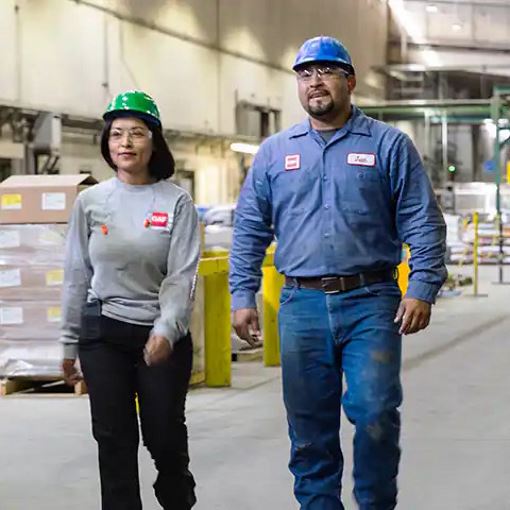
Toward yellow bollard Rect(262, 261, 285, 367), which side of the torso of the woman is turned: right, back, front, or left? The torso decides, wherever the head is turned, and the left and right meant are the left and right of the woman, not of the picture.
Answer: back

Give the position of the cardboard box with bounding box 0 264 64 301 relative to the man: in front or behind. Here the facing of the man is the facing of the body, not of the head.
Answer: behind

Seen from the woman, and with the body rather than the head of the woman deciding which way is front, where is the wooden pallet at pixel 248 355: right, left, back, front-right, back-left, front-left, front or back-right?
back

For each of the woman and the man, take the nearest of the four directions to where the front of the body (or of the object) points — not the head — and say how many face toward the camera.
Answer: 2

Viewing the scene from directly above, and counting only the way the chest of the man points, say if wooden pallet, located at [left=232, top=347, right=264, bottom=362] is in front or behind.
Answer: behind

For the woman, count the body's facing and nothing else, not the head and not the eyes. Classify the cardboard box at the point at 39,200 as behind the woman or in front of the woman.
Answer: behind

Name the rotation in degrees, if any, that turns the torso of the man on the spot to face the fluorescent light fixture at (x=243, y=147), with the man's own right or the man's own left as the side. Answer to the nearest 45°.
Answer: approximately 180°

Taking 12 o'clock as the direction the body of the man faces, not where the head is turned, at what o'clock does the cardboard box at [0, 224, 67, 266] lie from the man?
The cardboard box is roughly at 5 o'clock from the man.

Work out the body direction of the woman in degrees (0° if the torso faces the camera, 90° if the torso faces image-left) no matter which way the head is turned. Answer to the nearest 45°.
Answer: approximately 0°

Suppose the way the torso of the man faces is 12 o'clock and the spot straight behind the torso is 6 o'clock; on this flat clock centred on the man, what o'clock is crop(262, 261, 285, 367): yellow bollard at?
The yellow bollard is roughly at 6 o'clock from the man.

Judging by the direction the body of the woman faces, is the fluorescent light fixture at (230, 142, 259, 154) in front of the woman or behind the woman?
behind

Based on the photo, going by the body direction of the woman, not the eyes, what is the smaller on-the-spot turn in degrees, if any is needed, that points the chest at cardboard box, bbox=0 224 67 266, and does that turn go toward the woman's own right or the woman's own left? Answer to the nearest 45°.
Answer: approximately 180°
